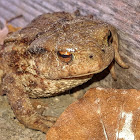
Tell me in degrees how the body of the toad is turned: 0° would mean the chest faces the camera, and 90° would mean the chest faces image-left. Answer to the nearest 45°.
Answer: approximately 315°

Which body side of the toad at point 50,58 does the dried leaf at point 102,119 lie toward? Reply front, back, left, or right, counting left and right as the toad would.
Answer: front
